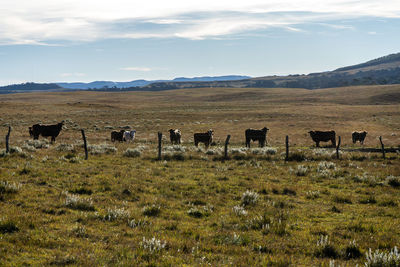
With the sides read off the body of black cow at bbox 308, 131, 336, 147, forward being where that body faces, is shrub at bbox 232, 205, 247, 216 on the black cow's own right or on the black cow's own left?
on the black cow's own left

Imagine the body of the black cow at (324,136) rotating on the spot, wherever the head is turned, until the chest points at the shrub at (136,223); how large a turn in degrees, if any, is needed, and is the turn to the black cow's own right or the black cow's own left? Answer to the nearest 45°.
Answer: approximately 90° to the black cow's own left

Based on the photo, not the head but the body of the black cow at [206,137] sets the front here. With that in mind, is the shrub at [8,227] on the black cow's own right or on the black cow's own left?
on the black cow's own right

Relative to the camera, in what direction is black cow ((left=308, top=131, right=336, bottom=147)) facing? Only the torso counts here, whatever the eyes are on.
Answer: to the viewer's left
